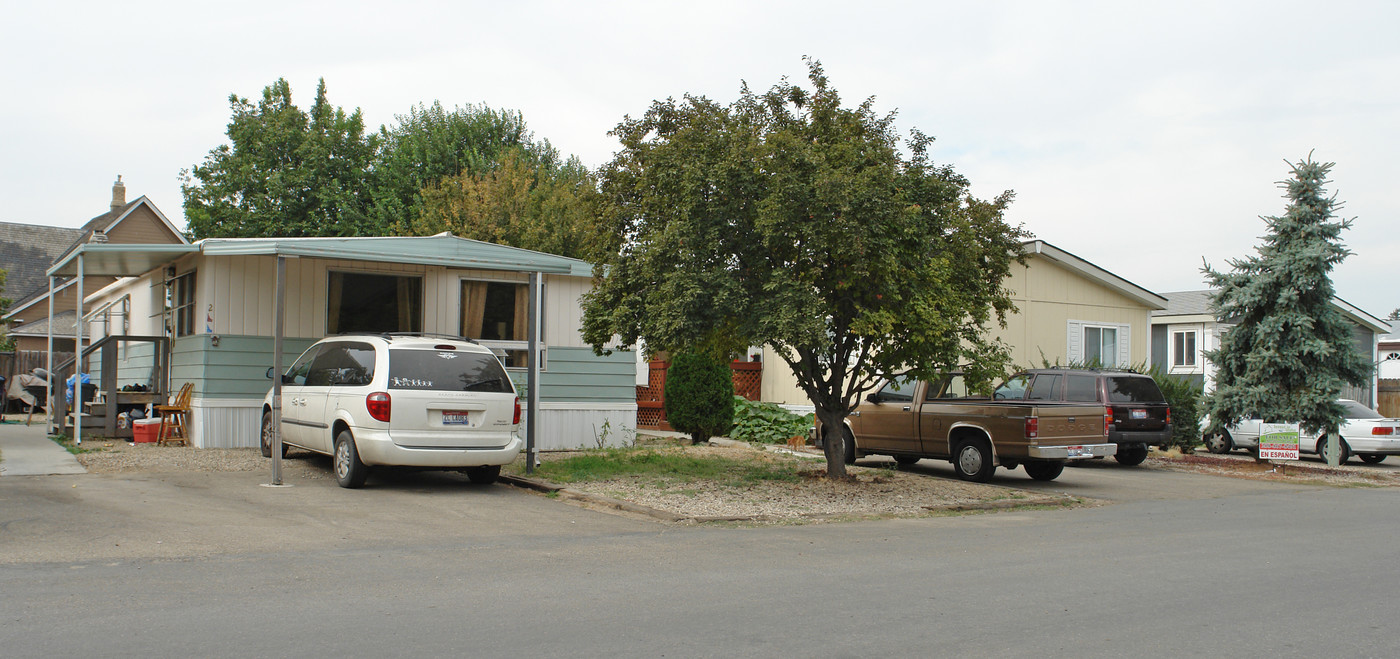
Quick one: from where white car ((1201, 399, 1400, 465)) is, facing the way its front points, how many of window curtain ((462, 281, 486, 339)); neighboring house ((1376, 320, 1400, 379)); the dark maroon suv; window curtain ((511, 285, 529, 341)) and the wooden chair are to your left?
4

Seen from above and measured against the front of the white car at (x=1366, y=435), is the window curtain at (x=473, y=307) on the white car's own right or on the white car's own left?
on the white car's own left

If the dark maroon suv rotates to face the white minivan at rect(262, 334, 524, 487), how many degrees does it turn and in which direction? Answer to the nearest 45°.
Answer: approximately 90° to its left

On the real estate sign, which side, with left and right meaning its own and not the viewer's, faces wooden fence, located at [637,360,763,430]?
right

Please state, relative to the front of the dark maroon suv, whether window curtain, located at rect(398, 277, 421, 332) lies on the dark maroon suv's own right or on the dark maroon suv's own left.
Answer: on the dark maroon suv's own left

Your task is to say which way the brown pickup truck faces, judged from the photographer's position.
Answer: facing away from the viewer and to the left of the viewer

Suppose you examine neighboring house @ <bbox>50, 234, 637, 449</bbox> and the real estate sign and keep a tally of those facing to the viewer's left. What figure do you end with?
0

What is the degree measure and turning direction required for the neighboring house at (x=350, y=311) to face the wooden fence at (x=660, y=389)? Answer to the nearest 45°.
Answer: approximately 135° to its left

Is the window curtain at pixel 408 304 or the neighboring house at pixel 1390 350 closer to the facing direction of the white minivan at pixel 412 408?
the window curtain

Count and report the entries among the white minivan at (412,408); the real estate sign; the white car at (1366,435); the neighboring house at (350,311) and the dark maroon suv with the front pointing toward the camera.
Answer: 2

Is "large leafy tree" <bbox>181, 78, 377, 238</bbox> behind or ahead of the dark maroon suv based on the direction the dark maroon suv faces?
ahead

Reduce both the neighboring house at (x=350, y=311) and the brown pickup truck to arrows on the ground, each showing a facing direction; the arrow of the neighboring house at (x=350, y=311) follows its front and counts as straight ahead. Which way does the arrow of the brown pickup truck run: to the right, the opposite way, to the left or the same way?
the opposite way
